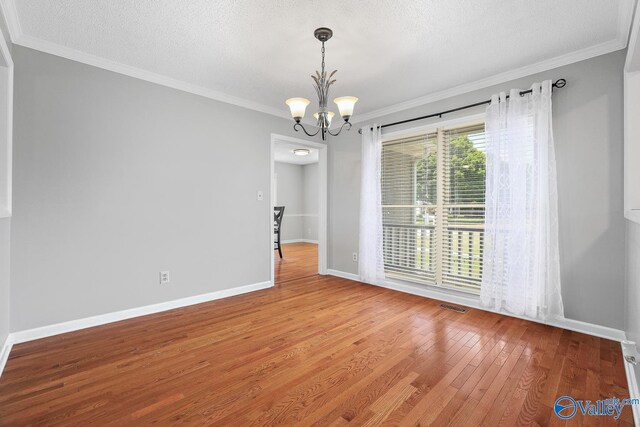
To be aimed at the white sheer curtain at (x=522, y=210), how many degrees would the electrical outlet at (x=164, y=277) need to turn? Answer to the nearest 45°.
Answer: approximately 45° to its left

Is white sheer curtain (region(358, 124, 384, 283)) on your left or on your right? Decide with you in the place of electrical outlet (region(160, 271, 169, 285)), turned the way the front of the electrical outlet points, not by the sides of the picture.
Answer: on your left

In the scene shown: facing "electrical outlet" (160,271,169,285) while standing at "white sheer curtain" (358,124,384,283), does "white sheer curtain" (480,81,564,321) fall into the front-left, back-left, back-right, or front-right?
back-left

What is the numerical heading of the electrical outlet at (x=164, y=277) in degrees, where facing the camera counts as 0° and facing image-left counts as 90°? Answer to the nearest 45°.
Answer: approximately 0°
